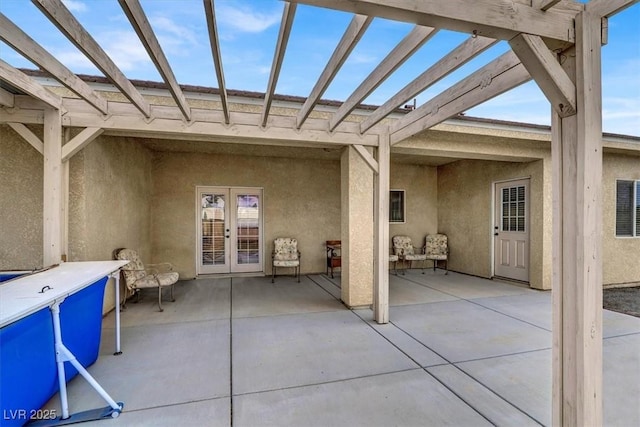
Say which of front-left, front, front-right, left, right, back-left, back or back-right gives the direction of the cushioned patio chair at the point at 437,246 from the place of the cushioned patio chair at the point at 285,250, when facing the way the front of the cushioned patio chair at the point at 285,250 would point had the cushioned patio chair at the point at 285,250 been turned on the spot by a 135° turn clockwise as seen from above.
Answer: back-right

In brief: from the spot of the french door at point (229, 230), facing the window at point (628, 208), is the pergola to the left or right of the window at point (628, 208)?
right

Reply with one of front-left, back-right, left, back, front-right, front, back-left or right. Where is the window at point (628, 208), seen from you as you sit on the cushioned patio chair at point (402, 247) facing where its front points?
front-left

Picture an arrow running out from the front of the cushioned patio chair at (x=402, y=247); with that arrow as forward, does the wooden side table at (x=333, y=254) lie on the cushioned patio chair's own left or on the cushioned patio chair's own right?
on the cushioned patio chair's own right

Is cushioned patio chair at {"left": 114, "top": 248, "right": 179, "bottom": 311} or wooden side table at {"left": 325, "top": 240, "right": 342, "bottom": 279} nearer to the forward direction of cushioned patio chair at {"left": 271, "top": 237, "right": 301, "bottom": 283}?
the cushioned patio chair

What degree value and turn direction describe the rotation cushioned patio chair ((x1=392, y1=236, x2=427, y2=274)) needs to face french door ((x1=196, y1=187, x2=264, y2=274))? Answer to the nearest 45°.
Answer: approximately 90° to its right

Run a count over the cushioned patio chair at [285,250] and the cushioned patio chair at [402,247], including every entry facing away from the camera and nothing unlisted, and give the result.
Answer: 0

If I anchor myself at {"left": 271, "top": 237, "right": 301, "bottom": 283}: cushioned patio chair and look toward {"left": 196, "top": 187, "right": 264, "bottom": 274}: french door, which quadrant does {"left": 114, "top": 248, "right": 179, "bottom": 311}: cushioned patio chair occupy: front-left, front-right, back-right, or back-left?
front-left

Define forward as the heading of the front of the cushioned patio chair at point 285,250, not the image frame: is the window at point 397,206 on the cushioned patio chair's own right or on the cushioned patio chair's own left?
on the cushioned patio chair's own left

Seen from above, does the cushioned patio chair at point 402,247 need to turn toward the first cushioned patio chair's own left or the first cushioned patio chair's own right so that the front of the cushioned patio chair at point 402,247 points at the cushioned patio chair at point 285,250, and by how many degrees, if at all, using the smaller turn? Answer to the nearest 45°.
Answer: approximately 90° to the first cushioned patio chair's own right

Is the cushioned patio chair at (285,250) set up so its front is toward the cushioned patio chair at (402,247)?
no

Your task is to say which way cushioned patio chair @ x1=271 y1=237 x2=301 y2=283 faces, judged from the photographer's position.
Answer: facing the viewer

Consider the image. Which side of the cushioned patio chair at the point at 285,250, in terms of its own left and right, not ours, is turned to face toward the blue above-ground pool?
front

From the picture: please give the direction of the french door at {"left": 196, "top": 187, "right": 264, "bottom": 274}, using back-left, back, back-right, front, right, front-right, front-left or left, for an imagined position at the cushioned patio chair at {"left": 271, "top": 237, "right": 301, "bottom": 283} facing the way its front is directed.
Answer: right
